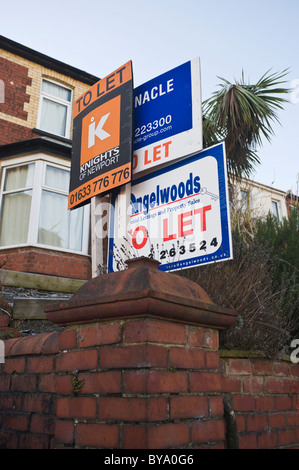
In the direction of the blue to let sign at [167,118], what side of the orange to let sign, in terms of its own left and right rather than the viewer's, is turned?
left

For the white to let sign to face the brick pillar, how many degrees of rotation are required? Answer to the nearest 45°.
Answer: approximately 45° to its left

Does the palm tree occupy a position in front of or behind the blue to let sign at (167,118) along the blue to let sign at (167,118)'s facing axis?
behind

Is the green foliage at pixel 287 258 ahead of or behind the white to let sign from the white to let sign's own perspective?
behind

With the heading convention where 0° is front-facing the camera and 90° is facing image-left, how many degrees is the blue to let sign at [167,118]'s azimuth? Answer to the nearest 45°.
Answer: approximately 45°
